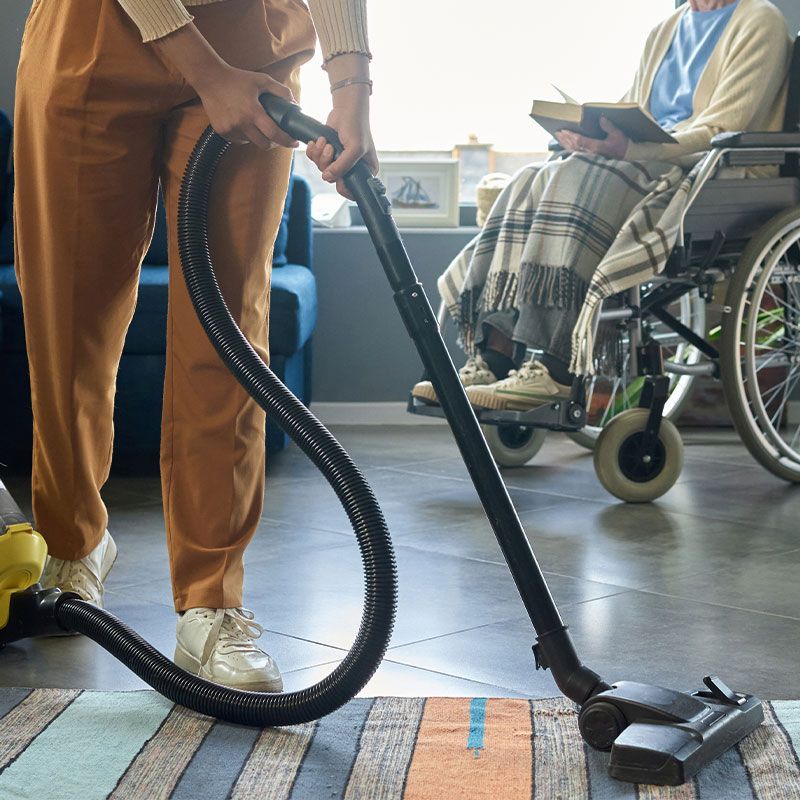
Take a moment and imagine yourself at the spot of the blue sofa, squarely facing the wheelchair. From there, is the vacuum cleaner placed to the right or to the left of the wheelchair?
right

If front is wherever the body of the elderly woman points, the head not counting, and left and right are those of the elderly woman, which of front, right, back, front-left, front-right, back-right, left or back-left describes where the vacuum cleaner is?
front-left

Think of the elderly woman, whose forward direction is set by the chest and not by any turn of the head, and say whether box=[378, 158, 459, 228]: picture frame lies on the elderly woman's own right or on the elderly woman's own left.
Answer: on the elderly woman's own right

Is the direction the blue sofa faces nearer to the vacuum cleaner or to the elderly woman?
the vacuum cleaner

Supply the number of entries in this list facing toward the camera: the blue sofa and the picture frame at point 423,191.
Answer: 2

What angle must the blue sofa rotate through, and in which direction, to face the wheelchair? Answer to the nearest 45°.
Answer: approximately 90° to its left

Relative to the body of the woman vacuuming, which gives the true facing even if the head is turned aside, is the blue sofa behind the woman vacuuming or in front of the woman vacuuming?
behind

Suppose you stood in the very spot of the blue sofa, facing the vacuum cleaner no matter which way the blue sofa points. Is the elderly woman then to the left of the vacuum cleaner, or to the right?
left

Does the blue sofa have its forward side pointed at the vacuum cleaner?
yes

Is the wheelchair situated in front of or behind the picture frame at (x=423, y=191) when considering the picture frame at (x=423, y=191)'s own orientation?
in front

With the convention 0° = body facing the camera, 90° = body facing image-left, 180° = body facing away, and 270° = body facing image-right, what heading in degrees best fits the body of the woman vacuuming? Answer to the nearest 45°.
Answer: approximately 315°
